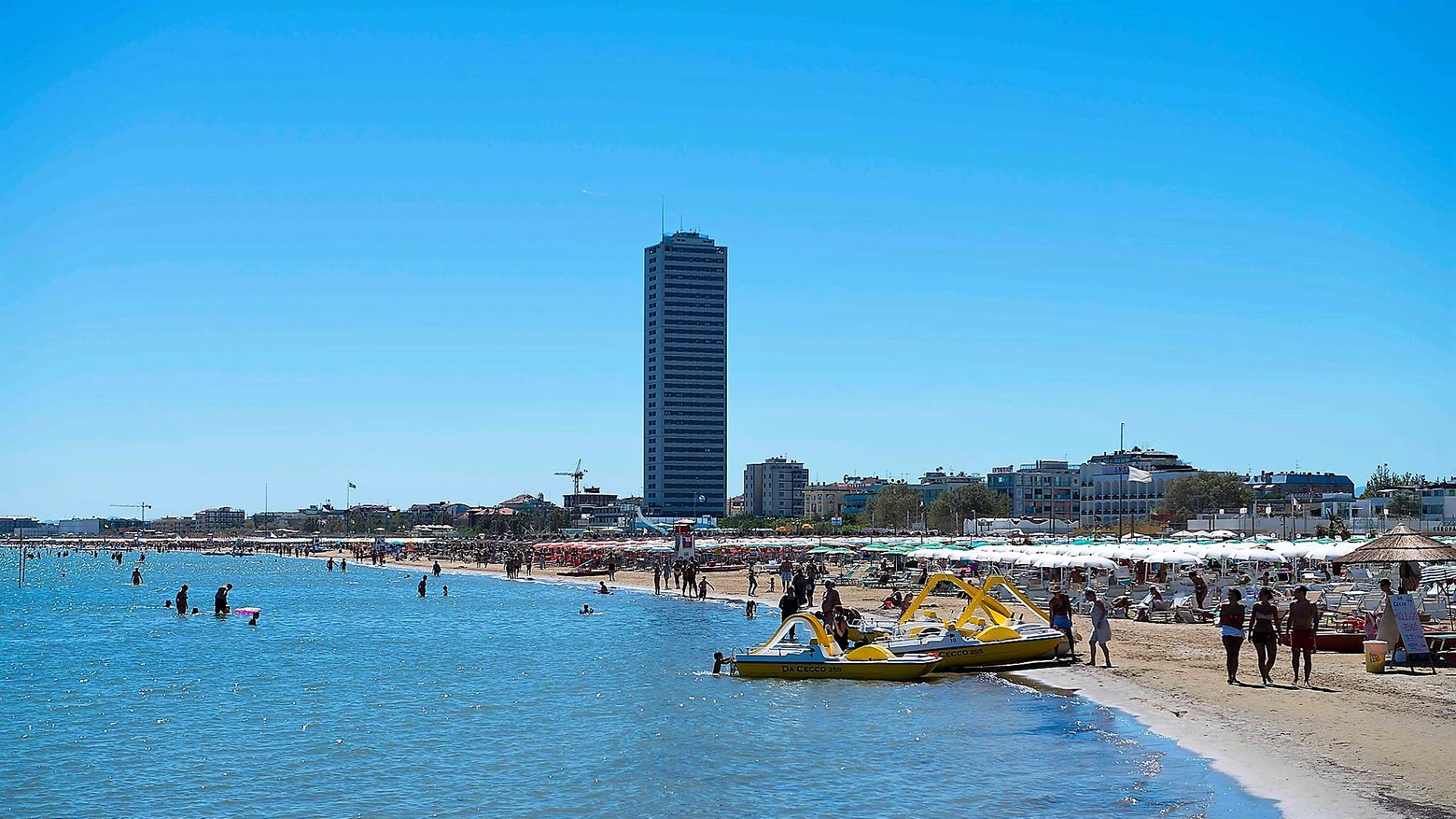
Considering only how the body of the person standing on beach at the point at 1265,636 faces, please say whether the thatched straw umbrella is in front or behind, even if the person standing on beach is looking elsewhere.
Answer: behind

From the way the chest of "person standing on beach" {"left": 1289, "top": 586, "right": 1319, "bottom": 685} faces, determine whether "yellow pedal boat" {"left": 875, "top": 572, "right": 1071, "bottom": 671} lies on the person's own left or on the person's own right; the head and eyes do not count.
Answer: on the person's own right

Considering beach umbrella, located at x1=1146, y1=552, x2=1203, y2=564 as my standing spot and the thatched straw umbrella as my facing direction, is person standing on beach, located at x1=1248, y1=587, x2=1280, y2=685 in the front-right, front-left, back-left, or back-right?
front-right

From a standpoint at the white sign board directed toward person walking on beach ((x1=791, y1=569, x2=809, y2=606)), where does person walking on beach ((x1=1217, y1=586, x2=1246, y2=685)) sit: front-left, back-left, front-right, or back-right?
front-left

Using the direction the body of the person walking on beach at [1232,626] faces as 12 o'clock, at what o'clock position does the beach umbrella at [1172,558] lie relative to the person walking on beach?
The beach umbrella is roughly at 6 o'clock from the person walking on beach.

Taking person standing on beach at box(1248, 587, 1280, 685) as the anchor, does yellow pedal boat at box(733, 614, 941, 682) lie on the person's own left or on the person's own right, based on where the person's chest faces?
on the person's own right

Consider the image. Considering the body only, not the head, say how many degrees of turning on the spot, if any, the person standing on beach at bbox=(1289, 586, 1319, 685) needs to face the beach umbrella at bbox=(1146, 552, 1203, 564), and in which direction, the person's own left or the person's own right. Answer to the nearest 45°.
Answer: approximately 180°

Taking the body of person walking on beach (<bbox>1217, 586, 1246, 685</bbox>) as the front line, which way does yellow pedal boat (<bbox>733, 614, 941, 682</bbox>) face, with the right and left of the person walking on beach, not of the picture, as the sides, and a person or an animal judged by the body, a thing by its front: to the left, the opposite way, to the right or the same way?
to the left

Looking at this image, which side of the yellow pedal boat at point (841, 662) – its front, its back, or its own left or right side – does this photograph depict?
right

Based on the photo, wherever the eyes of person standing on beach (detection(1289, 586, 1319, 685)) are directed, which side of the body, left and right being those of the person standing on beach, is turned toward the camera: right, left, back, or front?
front

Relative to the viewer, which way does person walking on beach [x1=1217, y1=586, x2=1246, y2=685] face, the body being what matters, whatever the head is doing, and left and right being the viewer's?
facing the viewer

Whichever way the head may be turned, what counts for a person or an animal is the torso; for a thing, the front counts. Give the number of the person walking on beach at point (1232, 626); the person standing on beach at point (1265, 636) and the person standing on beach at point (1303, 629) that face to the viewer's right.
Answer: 0

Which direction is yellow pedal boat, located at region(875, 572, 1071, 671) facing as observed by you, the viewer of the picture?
facing to the right of the viewer

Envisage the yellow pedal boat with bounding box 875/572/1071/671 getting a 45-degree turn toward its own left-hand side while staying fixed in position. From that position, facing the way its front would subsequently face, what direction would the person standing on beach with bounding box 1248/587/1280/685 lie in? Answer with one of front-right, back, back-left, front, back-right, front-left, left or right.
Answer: right

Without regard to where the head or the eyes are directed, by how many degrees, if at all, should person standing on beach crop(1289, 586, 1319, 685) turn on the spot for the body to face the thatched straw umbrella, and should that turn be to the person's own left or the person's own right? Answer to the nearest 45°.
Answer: approximately 180°
